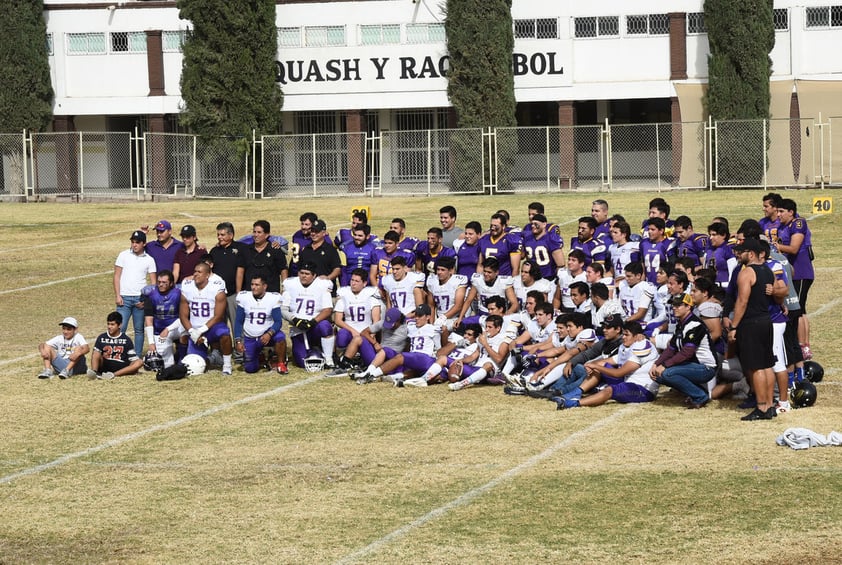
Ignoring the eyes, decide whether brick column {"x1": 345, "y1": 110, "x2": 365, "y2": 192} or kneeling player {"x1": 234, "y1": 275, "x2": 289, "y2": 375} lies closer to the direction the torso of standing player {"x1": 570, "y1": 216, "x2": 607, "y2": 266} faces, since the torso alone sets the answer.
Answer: the kneeling player

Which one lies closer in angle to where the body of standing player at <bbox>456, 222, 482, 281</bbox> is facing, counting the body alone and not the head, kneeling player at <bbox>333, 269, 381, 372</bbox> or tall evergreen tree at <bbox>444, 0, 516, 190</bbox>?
the kneeling player

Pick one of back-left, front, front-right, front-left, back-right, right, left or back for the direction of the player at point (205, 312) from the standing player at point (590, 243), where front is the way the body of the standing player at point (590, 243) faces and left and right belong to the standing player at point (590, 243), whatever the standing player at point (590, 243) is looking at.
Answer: front-right

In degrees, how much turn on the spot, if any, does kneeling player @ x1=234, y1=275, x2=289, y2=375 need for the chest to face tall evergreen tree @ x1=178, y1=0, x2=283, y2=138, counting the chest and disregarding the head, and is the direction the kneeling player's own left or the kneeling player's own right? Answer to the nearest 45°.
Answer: approximately 180°

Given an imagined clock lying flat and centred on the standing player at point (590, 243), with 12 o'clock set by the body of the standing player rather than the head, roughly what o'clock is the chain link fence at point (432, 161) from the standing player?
The chain link fence is roughly at 4 o'clock from the standing player.

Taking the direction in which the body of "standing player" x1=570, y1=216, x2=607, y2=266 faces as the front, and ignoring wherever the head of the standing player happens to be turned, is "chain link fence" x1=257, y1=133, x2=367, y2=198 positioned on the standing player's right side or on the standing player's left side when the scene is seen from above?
on the standing player's right side

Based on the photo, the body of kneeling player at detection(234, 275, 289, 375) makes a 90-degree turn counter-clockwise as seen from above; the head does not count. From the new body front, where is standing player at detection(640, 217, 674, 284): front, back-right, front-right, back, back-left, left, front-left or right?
front

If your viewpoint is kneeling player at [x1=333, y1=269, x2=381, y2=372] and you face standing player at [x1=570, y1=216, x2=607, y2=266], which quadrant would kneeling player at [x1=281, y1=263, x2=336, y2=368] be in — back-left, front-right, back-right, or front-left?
back-left

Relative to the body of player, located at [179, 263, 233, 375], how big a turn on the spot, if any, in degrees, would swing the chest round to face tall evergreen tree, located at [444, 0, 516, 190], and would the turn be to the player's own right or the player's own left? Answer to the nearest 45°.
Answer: approximately 180°

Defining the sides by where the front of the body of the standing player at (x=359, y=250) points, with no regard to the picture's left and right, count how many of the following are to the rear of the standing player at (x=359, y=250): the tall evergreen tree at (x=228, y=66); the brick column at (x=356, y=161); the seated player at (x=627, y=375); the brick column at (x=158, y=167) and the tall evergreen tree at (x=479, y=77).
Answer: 4

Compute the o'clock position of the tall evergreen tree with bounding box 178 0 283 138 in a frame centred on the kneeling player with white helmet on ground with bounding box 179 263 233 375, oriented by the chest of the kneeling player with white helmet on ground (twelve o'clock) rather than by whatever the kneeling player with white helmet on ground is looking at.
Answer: The tall evergreen tree is roughly at 6 o'clock from the kneeling player with white helmet on ground.
